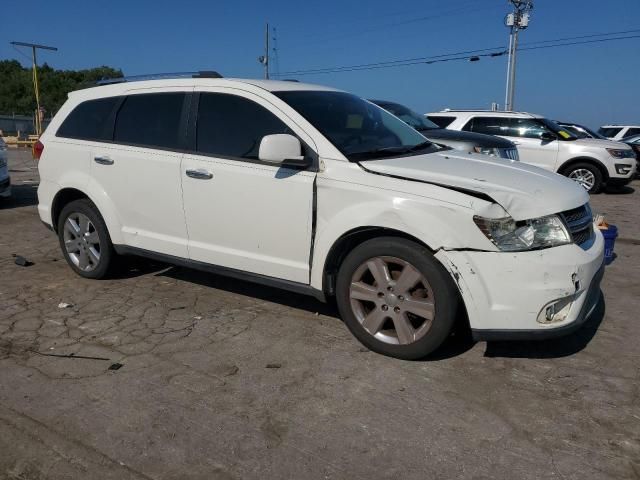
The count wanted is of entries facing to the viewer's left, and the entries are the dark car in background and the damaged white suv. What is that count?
0

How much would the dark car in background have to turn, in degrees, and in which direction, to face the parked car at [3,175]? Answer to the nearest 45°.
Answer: approximately 135° to its right

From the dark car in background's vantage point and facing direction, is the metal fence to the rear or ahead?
to the rear

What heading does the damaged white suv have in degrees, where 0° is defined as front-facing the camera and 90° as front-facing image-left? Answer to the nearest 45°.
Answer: approximately 315°

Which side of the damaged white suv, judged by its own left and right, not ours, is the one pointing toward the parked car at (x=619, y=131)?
left

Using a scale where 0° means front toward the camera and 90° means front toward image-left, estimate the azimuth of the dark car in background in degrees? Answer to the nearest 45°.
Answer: approximately 315°

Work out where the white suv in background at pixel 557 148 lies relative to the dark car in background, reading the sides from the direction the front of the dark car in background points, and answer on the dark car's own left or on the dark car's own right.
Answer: on the dark car's own left

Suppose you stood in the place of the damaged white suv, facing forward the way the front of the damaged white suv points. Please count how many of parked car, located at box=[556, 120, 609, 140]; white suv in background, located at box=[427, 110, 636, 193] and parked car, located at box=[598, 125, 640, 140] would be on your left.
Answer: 3

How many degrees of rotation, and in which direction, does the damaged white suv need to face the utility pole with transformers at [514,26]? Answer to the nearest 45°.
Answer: approximately 135° to its left

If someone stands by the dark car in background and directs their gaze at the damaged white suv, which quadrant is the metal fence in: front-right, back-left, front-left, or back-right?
back-right

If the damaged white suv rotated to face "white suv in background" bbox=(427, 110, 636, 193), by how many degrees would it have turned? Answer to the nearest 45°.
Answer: approximately 90° to its left

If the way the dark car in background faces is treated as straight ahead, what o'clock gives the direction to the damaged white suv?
The damaged white suv is roughly at 2 o'clock from the dark car in background.
